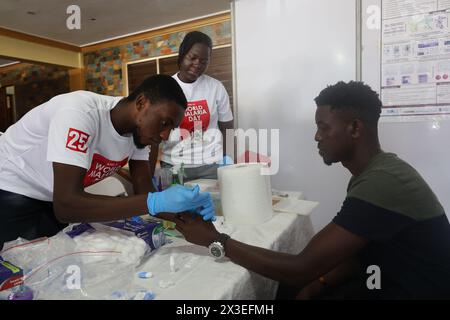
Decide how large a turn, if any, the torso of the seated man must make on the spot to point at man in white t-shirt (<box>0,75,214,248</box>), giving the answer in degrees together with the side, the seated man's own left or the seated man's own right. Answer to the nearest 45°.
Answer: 0° — they already face them

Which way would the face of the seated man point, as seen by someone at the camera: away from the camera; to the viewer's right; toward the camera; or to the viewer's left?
to the viewer's left

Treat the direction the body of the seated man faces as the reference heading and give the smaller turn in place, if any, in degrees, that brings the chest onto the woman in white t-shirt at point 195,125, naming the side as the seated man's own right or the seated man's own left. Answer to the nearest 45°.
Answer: approximately 45° to the seated man's own right

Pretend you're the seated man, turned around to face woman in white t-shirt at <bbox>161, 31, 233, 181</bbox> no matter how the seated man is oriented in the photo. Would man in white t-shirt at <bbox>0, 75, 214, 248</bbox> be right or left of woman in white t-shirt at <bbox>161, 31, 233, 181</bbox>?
left

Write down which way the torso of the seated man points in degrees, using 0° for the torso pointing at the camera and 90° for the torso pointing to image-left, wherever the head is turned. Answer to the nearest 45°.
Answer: approximately 90°
